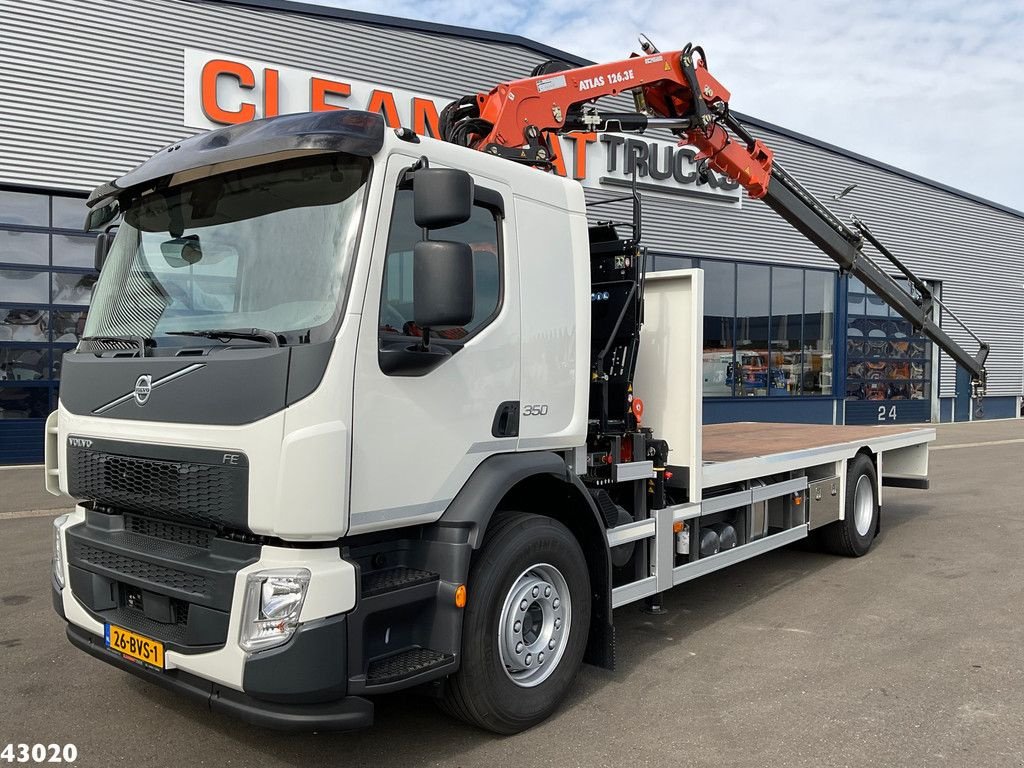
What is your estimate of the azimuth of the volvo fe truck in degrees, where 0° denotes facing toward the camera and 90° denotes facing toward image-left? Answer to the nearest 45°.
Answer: approximately 45°

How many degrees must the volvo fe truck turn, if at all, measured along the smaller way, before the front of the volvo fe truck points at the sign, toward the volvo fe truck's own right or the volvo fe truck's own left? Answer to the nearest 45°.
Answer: approximately 135° to the volvo fe truck's own right
